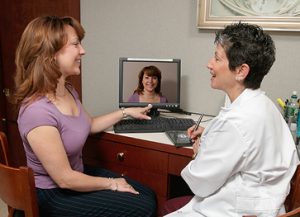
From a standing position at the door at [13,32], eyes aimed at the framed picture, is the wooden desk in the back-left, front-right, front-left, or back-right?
front-right

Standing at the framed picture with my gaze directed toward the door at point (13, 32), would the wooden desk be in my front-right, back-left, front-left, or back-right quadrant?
front-left

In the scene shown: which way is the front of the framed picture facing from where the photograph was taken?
facing the viewer

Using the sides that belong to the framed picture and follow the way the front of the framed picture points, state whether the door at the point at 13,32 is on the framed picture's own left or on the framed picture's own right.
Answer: on the framed picture's own right

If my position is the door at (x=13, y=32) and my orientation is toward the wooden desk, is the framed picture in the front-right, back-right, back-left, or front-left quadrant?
front-left
